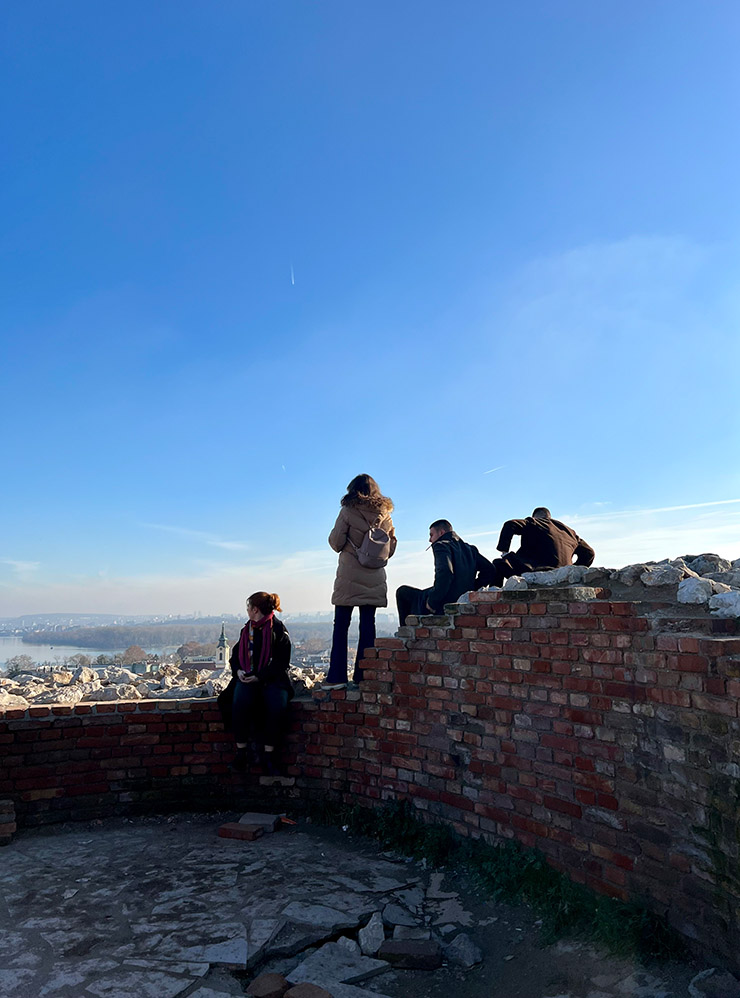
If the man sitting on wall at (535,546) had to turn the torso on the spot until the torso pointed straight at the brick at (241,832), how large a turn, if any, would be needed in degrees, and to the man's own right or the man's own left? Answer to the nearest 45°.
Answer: approximately 90° to the man's own left

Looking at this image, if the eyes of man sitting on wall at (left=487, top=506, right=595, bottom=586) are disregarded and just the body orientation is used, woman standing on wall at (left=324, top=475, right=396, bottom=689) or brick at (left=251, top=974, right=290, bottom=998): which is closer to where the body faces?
the woman standing on wall

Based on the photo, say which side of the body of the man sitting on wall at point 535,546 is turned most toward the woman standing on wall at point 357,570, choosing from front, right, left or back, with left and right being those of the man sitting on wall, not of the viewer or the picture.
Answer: left

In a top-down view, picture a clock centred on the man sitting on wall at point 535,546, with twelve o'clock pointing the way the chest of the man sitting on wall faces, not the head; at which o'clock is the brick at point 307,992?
The brick is roughly at 8 o'clock from the man sitting on wall.

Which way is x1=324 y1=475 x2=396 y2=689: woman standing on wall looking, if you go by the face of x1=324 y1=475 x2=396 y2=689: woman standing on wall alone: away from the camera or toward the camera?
away from the camera

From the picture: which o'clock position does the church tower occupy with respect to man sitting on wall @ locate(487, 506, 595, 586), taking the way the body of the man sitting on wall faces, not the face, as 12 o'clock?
The church tower is roughly at 12 o'clock from the man sitting on wall.

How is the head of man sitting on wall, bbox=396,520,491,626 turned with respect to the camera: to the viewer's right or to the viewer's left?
to the viewer's left

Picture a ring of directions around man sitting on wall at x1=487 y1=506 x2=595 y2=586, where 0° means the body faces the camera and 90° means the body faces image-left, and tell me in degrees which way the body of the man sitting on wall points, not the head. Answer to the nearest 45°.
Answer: approximately 135°
